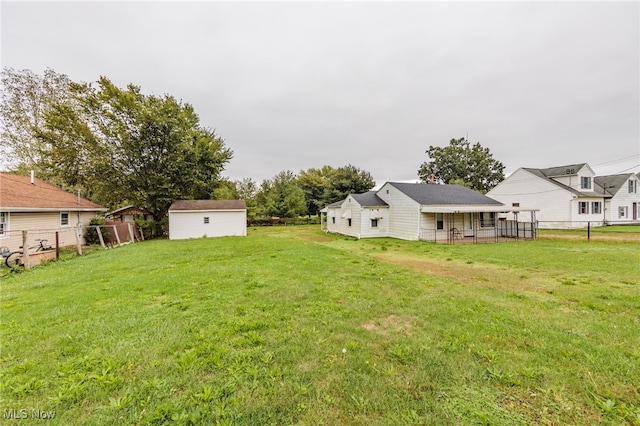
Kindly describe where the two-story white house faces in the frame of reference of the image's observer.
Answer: facing the viewer and to the right of the viewer

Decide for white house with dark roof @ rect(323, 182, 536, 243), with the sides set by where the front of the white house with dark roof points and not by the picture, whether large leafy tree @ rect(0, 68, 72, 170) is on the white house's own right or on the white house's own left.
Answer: on the white house's own right

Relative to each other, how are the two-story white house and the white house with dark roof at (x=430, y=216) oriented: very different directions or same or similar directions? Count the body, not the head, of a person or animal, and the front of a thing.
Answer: same or similar directions

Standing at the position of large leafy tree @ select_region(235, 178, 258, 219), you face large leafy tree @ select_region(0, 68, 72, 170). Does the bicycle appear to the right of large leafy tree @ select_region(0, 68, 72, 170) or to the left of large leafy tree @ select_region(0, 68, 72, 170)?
left

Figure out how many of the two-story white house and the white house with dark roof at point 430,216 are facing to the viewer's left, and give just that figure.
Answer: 0

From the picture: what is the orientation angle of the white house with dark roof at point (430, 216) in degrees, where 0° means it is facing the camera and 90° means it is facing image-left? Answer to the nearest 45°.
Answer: approximately 315°
